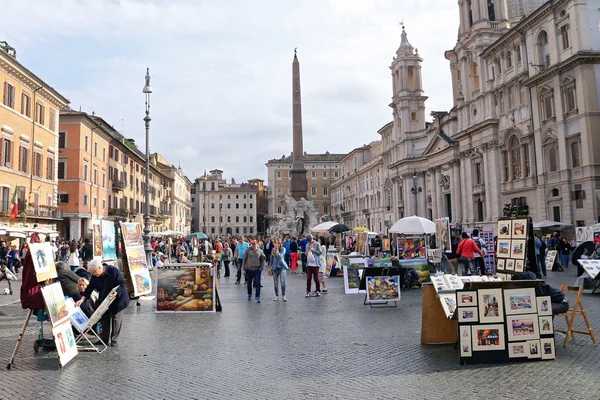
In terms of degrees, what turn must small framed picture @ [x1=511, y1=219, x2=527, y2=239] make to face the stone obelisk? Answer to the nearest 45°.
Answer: approximately 135° to its right

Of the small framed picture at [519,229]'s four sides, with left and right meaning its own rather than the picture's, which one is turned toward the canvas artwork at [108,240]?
right

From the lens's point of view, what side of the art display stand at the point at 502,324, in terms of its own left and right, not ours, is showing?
front

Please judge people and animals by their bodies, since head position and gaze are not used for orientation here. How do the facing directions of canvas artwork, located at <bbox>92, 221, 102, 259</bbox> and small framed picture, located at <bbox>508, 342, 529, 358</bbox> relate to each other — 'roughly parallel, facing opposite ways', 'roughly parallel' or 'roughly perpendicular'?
roughly perpendicular

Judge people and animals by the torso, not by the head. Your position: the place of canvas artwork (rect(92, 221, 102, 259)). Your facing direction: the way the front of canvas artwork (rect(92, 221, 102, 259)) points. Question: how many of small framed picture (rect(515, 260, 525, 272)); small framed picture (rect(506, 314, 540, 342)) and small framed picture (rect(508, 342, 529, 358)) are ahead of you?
3

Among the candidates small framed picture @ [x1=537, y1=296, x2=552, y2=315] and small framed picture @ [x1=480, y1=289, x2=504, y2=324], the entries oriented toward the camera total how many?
2

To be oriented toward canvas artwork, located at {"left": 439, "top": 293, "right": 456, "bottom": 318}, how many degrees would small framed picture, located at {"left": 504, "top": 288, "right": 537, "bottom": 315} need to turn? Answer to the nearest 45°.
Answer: approximately 135° to its right

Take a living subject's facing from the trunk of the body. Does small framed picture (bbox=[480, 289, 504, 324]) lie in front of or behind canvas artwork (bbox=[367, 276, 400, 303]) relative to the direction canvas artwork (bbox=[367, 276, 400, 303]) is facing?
in front

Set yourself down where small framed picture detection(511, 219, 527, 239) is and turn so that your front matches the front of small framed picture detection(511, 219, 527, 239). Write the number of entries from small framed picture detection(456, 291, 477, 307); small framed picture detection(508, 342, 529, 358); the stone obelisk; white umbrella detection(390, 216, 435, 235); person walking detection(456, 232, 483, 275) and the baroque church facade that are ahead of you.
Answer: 2

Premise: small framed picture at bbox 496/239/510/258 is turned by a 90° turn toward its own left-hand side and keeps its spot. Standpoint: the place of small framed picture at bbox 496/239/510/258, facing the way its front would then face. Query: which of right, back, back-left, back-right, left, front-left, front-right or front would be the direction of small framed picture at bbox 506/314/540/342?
right

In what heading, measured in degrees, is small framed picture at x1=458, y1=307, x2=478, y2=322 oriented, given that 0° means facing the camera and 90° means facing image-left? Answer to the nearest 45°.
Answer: approximately 0°

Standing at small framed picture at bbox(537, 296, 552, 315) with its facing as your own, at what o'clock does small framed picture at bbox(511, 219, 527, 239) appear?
small framed picture at bbox(511, 219, 527, 239) is roughly at 6 o'clock from small framed picture at bbox(537, 296, 552, 315).

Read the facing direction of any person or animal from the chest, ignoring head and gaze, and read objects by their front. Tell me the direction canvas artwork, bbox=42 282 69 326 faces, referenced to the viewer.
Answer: facing the viewer and to the right of the viewer
